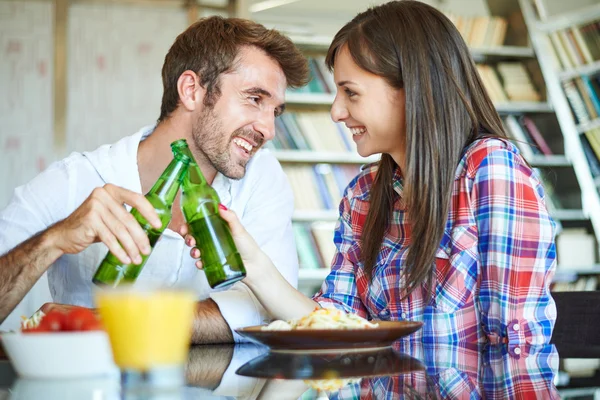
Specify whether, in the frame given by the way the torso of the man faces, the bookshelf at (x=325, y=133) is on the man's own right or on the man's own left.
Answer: on the man's own left

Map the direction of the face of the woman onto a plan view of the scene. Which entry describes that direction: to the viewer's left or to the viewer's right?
to the viewer's left

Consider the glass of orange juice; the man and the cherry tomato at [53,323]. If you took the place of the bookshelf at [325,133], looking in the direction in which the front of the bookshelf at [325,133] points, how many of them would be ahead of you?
3

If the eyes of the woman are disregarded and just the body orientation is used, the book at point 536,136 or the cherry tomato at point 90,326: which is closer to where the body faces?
the cherry tomato

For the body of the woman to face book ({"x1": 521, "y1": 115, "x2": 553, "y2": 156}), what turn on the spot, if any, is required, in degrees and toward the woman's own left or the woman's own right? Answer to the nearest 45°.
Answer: approximately 135° to the woman's own right

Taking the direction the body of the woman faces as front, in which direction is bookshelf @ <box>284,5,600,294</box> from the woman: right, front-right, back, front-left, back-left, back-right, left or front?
back-right
